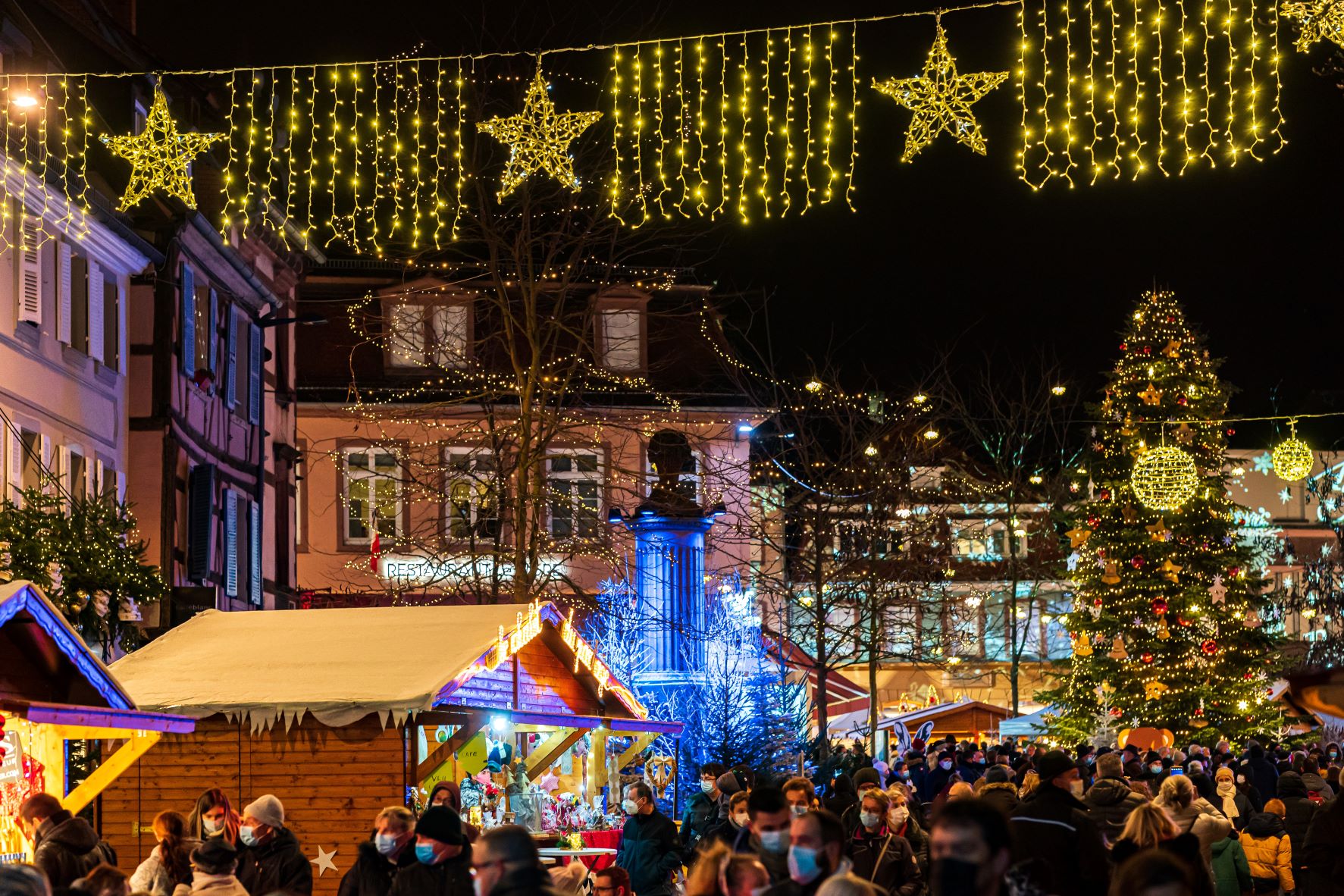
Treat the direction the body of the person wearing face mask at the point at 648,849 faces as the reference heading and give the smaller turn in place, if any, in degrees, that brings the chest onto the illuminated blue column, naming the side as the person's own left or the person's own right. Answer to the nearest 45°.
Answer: approximately 135° to the person's own right

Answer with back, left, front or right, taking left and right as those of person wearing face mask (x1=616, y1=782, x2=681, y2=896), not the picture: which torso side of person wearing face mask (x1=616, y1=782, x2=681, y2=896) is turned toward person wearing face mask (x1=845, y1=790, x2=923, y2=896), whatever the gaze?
left

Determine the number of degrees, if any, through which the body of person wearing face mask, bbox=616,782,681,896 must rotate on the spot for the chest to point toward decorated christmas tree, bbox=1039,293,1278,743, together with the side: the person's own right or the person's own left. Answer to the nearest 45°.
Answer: approximately 180°

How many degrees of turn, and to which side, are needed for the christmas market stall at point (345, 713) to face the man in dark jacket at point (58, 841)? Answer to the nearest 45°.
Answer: approximately 45° to its right

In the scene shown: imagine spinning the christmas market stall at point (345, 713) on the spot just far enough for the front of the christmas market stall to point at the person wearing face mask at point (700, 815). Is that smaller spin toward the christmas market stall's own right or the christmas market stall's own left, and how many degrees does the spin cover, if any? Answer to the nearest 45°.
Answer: approximately 45° to the christmas market stall's own left

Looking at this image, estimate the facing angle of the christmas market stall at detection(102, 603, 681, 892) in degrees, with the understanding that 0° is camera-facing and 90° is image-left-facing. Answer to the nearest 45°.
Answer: approximately 315°

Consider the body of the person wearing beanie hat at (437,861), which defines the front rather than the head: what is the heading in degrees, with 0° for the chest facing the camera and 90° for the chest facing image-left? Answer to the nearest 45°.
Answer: approximately 45°
